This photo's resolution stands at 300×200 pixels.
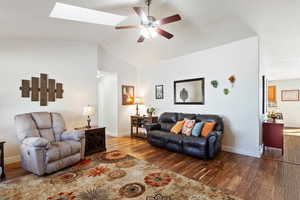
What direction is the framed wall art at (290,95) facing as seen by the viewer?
toward the camera

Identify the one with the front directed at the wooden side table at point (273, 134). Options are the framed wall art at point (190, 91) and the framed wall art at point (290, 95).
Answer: the framed wall art at point (290, 95)

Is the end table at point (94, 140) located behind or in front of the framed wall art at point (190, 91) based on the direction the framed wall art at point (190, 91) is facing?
in front

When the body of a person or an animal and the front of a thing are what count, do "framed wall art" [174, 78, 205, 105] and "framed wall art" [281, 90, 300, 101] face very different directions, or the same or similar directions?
same or similar directions

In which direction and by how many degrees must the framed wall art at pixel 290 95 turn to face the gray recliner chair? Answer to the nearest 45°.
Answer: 0° — it already faces it

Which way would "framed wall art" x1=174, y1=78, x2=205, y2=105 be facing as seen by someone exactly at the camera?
facing the viewer and to the left of the viewer

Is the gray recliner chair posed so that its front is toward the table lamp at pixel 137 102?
no

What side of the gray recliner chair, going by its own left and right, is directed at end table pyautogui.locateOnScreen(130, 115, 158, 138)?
left

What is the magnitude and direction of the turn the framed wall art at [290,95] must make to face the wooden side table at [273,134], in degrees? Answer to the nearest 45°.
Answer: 0° — it already faces it

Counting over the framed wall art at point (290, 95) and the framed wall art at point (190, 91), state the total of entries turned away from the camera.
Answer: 0

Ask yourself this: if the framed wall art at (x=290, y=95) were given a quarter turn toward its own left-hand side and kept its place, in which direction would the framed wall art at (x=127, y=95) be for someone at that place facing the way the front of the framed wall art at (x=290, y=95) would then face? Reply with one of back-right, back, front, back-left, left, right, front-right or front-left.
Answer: back-right

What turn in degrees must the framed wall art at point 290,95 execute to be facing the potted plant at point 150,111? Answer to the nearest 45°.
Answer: approximately 45° to its right

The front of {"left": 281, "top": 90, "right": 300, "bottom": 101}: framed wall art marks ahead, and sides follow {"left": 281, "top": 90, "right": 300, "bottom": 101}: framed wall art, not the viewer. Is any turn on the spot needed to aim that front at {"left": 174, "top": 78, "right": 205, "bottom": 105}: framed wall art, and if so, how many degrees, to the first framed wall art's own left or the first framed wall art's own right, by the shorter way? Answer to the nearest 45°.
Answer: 0° — it already faces it

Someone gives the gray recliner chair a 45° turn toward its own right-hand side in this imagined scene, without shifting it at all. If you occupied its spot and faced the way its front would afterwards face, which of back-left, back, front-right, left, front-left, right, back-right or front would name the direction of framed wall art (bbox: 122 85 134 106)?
back-left

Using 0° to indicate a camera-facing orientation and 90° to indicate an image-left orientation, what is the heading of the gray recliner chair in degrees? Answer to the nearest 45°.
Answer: approximately 315°
